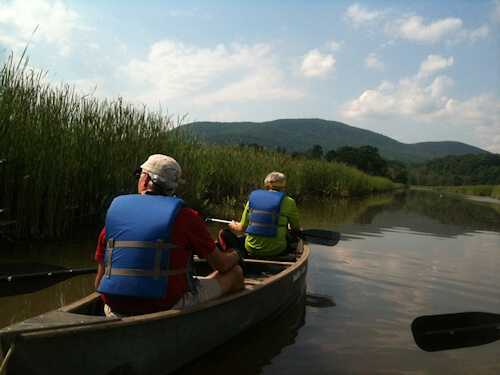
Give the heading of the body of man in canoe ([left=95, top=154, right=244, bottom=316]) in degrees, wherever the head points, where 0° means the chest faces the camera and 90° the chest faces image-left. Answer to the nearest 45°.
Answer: approximately 225°

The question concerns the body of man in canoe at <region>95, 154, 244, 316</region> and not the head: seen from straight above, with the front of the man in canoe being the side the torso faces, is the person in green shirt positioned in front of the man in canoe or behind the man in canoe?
in front

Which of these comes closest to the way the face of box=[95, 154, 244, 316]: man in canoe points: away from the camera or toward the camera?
away from the camera
